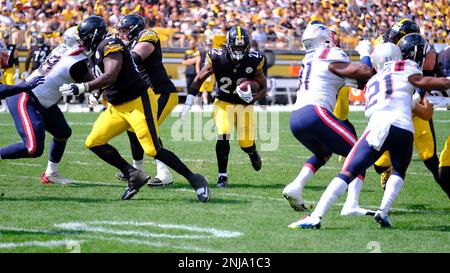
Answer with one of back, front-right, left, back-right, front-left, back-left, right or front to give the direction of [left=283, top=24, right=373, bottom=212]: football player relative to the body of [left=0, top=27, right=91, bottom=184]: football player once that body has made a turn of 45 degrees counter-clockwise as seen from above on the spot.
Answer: right

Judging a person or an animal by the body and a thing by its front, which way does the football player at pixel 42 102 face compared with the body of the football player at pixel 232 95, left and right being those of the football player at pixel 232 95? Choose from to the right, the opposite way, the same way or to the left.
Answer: to the left

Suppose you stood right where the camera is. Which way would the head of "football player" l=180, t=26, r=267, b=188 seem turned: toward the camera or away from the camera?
toward the camera

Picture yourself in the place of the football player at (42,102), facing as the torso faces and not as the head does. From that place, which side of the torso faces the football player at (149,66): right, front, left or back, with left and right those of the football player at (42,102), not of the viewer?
front

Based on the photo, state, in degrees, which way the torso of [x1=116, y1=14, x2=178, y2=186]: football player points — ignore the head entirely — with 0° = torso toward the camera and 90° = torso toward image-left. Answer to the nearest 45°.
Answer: approximately 90°

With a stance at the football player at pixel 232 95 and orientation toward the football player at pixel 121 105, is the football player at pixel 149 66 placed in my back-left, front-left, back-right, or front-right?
front-right

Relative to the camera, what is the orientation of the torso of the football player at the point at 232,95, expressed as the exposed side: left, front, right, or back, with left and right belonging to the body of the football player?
front

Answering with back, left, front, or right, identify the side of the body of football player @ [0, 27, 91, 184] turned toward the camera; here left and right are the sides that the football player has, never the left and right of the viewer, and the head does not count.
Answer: right

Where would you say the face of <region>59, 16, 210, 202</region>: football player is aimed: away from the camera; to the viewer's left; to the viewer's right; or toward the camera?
to the viewer's left

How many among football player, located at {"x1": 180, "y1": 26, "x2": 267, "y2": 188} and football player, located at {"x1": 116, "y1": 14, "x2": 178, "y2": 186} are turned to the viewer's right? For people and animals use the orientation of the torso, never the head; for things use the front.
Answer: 0
